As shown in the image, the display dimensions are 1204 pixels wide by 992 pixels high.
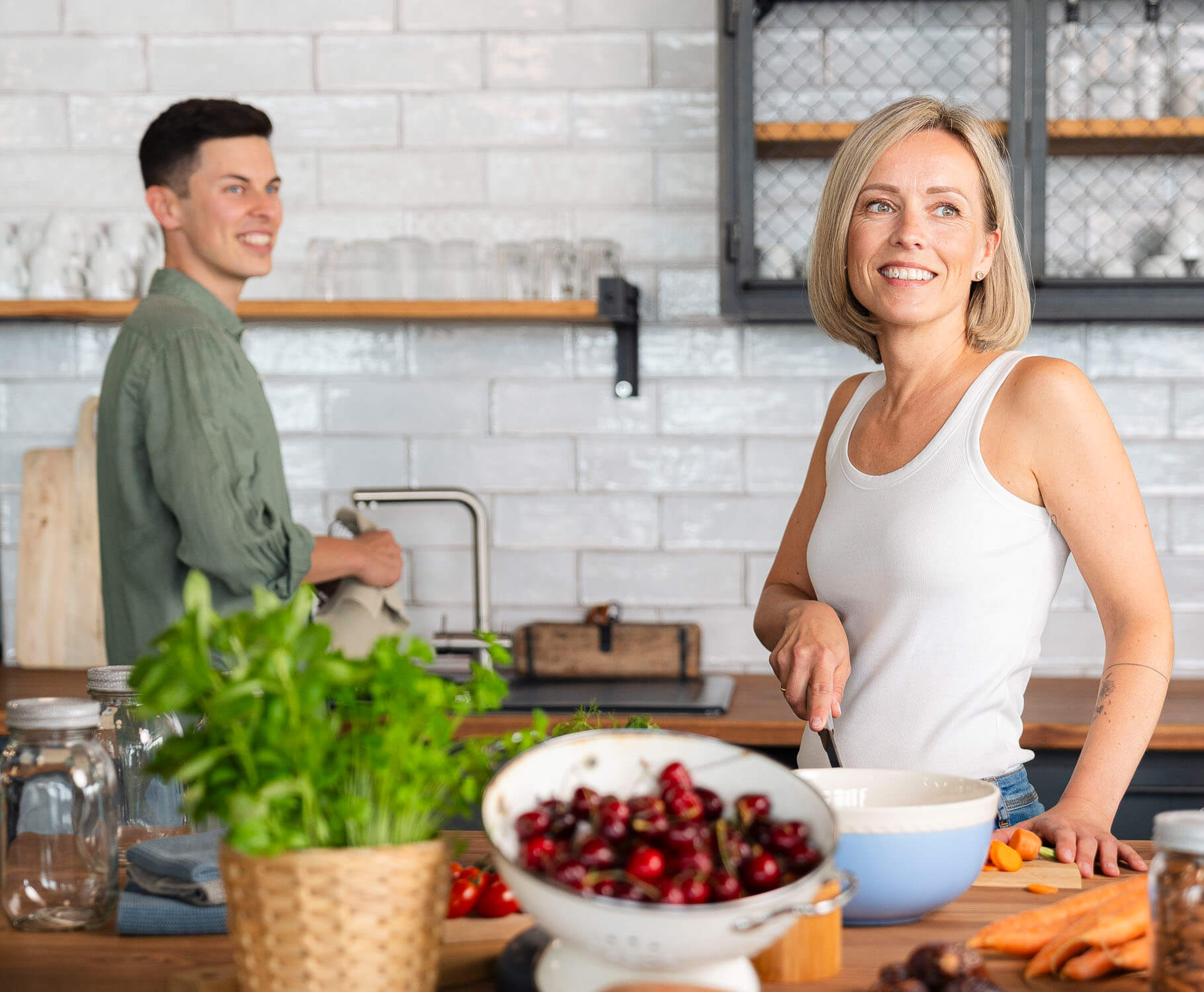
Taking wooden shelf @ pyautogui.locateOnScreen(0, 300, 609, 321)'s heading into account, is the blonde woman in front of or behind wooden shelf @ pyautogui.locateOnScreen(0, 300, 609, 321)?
in front

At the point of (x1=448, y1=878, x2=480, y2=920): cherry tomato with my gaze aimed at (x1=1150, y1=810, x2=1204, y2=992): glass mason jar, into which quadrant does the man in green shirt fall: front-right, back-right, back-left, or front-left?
back-left

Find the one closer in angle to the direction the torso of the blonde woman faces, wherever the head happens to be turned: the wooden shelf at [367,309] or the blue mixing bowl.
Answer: the blue mixing bowl

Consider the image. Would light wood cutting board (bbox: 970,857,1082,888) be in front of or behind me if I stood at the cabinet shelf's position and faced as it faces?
in front

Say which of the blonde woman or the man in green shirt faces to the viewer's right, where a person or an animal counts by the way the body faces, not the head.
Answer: the man in green shirt

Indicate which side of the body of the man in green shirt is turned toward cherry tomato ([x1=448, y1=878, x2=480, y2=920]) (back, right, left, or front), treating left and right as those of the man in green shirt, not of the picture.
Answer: right

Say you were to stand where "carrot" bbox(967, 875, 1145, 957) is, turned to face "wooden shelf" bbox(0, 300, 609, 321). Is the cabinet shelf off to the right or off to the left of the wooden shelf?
right
